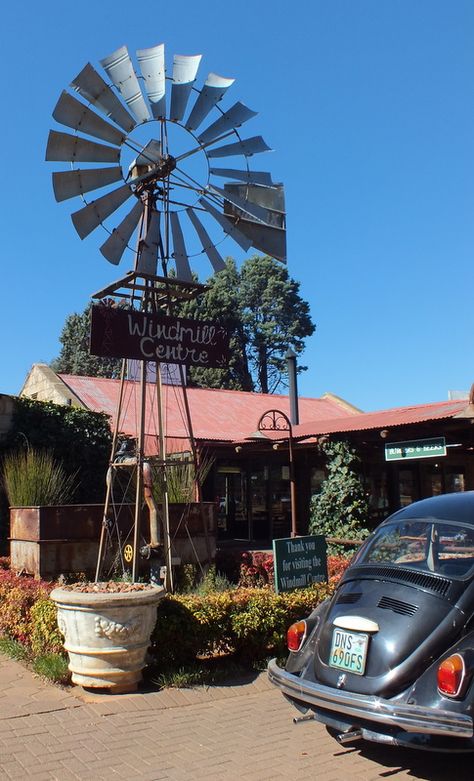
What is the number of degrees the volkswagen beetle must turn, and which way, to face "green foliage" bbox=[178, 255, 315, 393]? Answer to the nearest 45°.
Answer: approximately 45° to its left

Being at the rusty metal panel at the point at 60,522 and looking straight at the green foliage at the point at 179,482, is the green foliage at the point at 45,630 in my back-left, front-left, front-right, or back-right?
back-right

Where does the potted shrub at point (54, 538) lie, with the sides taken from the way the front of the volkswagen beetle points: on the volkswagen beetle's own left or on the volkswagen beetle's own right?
on the volkswagen beetle's own left

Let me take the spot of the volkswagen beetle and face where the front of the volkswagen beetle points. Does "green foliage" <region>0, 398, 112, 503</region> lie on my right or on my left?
on my left

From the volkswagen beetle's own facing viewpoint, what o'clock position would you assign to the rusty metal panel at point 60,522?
The rusty metal panel is roughly at 9 o'clock from the volkswagen beetle.

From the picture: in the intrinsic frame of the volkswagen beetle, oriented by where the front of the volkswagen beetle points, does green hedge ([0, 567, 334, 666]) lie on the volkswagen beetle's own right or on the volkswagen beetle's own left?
on the volkswagen beetle's own left

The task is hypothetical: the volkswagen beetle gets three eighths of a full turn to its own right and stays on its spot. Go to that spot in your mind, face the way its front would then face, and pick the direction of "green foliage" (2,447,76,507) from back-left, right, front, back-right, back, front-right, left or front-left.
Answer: back-right

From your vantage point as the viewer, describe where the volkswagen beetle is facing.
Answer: facing away from the viewer and to the right of the viewer

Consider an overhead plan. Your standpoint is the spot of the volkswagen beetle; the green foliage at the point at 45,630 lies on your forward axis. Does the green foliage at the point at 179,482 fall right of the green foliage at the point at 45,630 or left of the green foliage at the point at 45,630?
right

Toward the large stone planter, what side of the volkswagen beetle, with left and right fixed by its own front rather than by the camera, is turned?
left

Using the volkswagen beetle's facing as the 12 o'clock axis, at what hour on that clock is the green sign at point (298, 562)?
The green sign is roughly at 10 o'clock from the volkswagen beetle.

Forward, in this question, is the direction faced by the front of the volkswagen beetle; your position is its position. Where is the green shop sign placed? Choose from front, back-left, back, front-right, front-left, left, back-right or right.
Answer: front-left

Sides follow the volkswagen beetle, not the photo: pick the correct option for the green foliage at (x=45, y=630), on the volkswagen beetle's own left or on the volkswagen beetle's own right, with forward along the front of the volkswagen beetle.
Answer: on the volkswagen beetle's own left

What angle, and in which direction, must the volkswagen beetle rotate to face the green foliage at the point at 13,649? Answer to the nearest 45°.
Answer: approximately 90° to its left

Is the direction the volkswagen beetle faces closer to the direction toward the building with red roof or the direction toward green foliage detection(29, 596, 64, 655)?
the building with red roof
